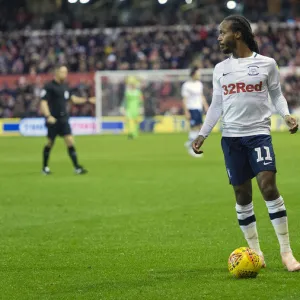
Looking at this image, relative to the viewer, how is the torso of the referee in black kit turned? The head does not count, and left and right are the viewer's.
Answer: facing the viewer and to the right of the viewer

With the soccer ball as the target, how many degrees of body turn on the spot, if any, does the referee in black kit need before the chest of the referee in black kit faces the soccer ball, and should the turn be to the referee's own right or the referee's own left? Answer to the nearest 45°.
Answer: approximately 45° to the referee's own right

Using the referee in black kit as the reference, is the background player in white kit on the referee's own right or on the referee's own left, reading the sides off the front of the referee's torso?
on the referee's own left

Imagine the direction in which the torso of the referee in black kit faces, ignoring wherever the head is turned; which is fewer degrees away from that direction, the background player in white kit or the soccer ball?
the soccer ball
